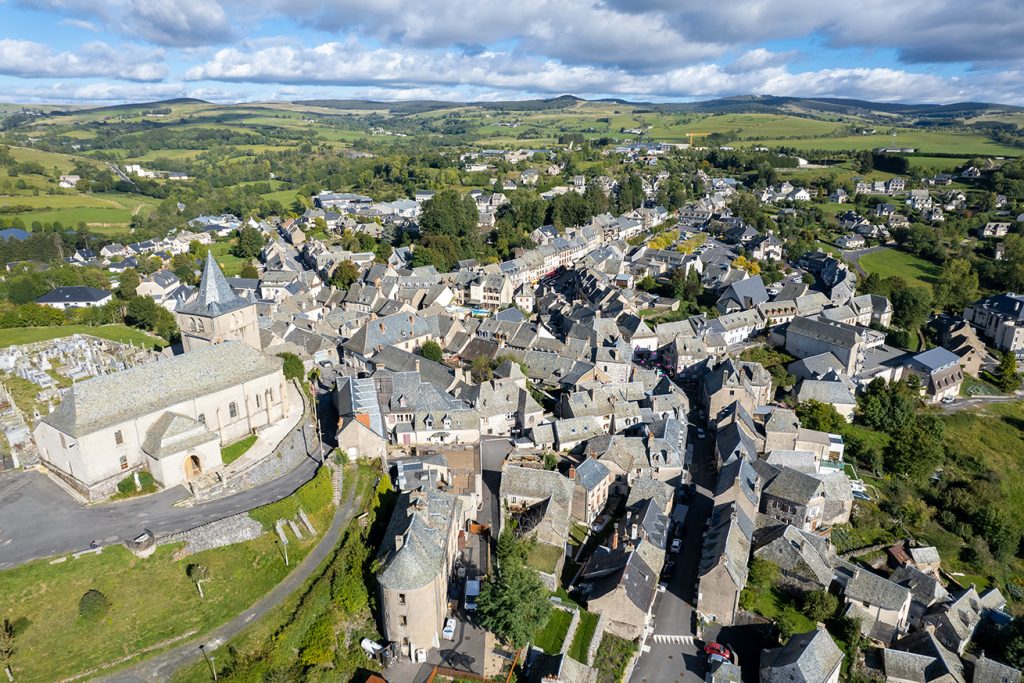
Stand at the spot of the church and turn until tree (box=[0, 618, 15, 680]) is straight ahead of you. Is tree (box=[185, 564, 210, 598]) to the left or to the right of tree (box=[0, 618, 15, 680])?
left

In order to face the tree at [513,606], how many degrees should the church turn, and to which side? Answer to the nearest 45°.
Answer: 0° — it already faces it

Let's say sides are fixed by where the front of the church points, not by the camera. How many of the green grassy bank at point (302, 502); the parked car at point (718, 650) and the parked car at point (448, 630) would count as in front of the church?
3

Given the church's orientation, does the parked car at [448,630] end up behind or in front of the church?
in front

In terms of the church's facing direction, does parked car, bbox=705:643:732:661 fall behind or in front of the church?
in front
